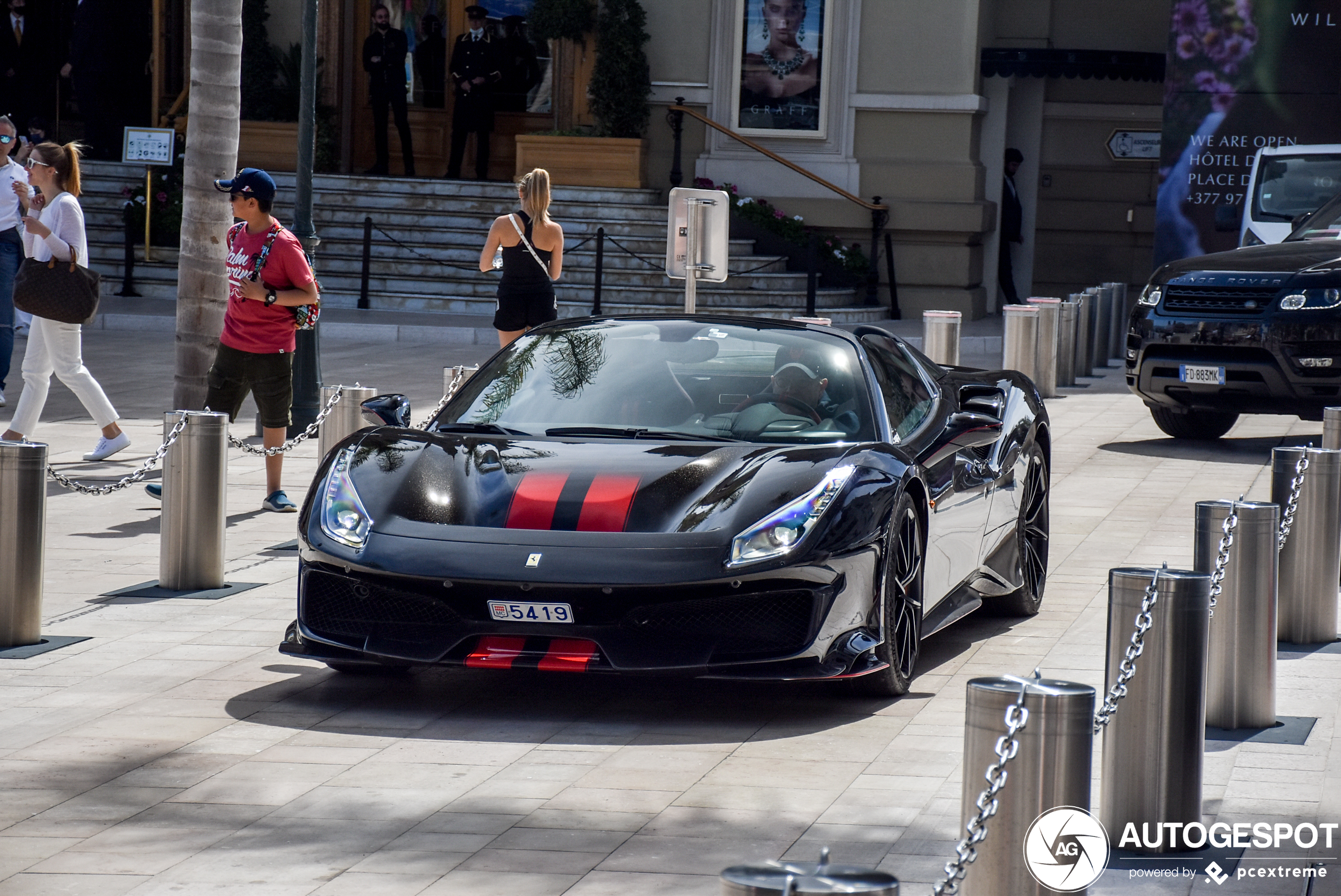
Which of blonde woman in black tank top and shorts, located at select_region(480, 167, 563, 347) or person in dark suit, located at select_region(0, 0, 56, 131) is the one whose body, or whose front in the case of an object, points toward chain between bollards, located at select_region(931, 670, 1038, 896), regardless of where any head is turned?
the person in dark suit

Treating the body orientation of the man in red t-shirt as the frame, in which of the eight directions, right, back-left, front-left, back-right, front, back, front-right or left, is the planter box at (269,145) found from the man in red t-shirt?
back-right

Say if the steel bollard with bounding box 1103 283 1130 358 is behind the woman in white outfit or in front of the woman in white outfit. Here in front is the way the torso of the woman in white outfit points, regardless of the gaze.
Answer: behind

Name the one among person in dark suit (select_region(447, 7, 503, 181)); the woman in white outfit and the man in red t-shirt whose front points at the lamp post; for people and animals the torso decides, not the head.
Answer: the person in dark suit

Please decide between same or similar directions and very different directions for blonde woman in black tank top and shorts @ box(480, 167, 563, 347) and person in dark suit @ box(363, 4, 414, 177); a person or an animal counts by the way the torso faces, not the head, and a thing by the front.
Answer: very different directions

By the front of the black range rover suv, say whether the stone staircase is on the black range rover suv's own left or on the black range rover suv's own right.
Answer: on the black range rover suv's own right

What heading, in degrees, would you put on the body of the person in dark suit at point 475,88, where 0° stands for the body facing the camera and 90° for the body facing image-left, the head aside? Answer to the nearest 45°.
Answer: approximately 0°

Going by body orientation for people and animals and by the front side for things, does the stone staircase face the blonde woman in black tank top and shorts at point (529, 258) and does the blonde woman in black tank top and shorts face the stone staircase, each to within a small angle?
yes

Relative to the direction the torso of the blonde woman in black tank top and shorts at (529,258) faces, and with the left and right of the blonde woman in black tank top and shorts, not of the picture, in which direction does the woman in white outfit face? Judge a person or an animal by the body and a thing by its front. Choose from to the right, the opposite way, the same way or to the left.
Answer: to the left

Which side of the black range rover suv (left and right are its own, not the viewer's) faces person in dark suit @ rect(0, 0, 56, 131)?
right

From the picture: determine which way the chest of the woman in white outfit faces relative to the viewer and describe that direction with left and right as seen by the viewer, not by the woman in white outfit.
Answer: facing to the left of the viewer

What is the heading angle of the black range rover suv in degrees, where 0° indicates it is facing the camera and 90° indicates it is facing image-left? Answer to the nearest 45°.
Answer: approximately 45°
